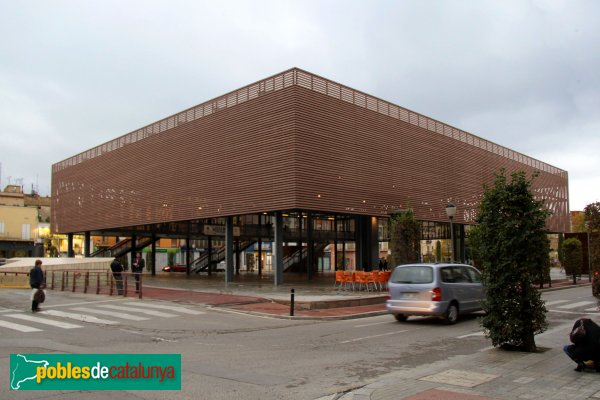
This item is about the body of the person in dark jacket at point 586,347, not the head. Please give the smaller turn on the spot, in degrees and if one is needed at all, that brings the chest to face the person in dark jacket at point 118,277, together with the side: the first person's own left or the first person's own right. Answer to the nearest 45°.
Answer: approximately 45° to the first person's own right

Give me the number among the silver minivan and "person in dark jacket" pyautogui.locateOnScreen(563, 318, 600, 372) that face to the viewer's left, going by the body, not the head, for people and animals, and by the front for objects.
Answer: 1

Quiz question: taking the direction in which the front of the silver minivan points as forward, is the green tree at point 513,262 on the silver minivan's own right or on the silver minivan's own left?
on the silver minivan's own right

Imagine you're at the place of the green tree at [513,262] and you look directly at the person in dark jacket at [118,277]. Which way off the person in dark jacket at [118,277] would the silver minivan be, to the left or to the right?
right

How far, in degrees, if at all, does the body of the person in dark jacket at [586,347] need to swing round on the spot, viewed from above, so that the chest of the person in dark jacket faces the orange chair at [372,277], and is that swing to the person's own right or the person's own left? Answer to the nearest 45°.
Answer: approximately 45° to the person's own right

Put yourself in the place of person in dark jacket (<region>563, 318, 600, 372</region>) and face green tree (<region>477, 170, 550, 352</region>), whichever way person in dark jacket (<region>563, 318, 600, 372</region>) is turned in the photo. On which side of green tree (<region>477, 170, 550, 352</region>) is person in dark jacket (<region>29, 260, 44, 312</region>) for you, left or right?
left

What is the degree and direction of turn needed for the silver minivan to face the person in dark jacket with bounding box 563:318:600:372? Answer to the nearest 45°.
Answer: approximately 135° to its right

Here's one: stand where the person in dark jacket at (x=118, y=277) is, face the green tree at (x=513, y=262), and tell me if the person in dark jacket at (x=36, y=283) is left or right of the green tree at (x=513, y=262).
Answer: right

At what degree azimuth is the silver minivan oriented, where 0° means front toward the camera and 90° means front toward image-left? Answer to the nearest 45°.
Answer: approximately 225°

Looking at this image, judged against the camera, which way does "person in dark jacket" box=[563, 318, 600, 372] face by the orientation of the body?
to the viewer's left

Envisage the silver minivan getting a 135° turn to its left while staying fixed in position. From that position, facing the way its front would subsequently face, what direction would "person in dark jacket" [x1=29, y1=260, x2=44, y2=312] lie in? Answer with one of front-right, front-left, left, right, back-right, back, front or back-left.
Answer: front
